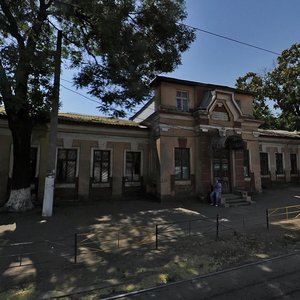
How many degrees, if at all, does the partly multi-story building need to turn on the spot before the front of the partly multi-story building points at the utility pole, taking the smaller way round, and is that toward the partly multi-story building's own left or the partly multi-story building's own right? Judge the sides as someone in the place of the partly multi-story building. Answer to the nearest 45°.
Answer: approximately 90° to the partly multi-story building's own right

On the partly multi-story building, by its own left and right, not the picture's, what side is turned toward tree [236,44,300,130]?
left

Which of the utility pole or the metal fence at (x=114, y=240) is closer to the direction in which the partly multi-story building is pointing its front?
the metal fence

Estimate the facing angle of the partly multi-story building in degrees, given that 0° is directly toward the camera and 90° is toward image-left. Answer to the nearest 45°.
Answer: approximately 315°
